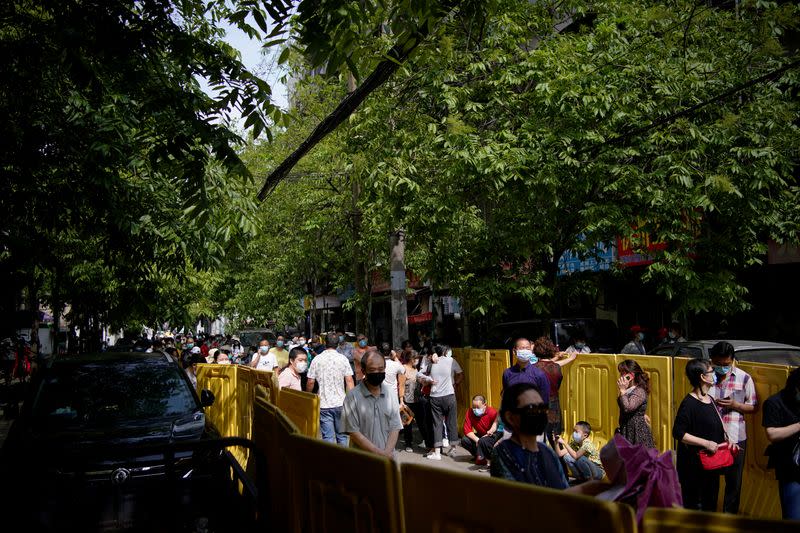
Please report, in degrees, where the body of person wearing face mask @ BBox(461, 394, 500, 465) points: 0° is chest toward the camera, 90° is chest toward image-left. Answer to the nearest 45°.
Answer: approximately 0°

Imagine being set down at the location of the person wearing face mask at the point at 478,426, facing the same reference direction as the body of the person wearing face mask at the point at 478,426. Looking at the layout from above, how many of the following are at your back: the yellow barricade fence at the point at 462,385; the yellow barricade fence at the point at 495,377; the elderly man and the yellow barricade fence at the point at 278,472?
2

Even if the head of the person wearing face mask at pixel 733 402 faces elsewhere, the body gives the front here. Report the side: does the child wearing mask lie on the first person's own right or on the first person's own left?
on the first person's own right

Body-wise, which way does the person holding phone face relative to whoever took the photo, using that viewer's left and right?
facing to the left of the viewer

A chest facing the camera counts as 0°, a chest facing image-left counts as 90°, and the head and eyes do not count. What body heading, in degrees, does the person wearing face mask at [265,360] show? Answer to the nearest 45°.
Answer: approximately 0°

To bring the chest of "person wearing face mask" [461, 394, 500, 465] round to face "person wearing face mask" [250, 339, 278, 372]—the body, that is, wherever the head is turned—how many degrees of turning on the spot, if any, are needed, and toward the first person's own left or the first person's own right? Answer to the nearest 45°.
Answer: approximately 135° to the first person's own right

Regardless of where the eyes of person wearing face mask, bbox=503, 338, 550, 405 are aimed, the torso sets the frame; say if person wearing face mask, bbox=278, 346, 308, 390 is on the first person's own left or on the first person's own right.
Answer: on the first person's own right

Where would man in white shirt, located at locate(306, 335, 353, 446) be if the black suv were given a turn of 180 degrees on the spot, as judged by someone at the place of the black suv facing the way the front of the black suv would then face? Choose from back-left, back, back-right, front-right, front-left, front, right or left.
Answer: front-right

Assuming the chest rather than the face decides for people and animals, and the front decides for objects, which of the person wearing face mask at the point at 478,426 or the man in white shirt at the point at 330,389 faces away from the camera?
the man in white shirt

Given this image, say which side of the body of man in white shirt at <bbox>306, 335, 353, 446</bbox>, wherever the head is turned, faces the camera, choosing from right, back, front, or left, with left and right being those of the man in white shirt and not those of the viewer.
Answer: back
